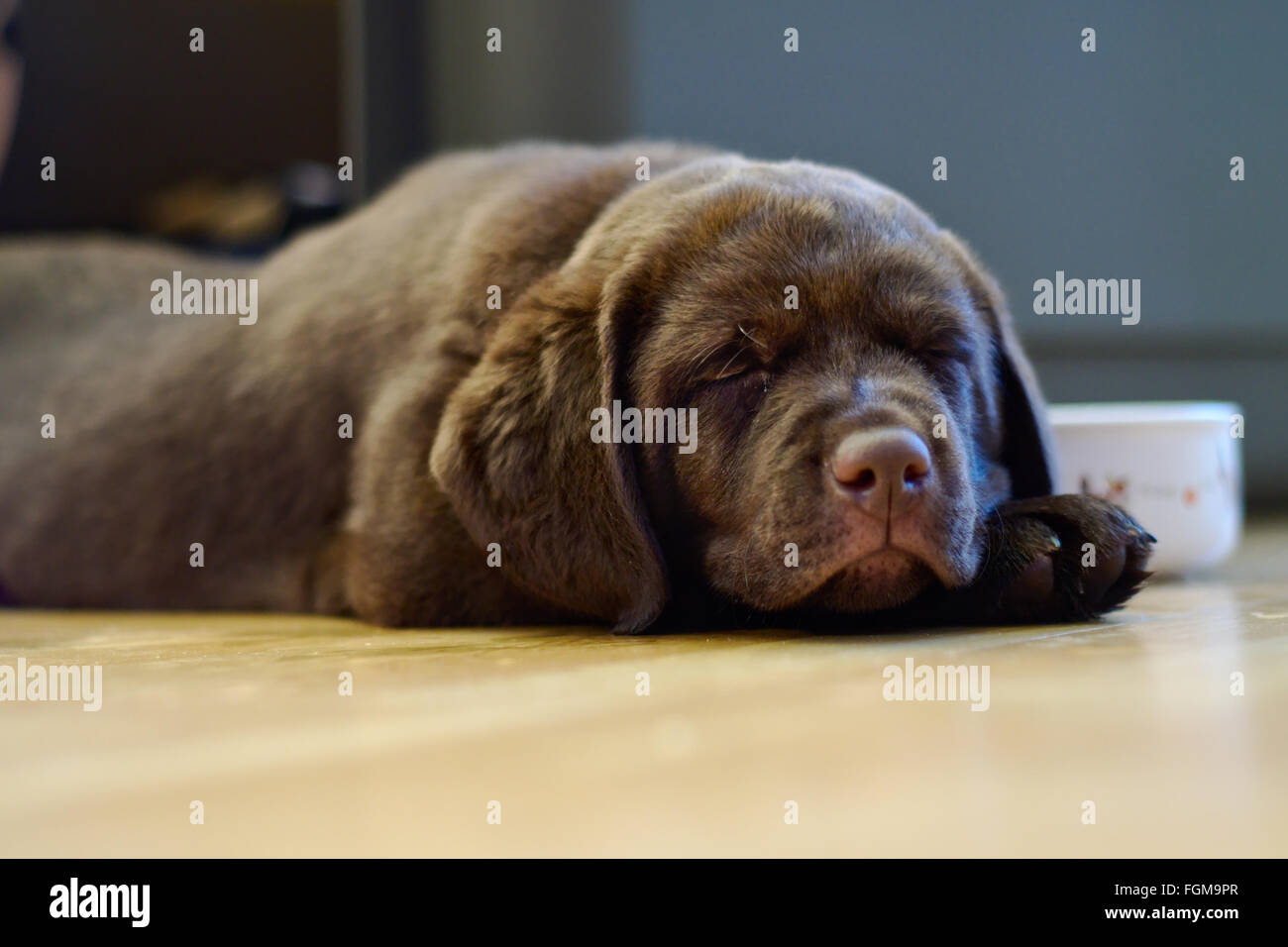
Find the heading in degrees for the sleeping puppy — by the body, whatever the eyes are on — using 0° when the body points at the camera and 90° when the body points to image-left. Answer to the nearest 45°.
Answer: approximately 315°

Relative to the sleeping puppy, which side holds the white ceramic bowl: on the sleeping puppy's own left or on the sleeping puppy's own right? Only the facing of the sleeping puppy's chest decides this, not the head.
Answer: on the sleeping puppy's own left
